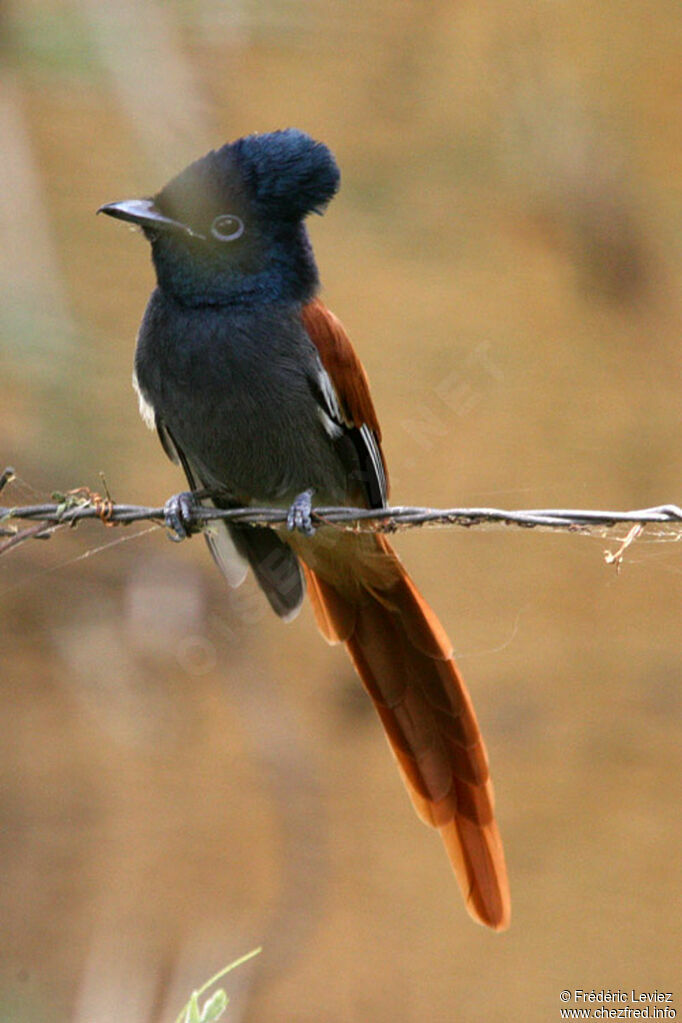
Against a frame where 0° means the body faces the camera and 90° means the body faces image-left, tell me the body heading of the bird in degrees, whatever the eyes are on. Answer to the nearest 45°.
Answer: approximately 45°
